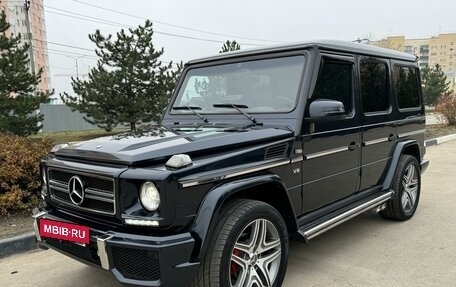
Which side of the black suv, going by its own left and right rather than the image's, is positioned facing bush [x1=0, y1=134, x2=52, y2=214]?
right

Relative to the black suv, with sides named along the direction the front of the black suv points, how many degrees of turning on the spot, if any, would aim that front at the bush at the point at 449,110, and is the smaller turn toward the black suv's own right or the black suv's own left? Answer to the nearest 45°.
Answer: approximately 180°

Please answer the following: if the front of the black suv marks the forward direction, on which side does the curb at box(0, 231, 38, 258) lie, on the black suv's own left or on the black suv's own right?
on the black suv's own right

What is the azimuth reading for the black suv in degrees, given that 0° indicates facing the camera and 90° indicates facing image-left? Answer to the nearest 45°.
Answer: approximately 45°

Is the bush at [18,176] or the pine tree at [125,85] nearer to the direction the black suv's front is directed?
the bush

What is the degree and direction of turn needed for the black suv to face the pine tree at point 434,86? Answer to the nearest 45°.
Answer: approximately 180°

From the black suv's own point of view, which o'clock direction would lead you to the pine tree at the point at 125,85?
The pine tree is roughly at 4 o'clock from the black suv.

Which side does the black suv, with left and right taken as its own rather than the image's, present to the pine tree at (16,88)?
right
